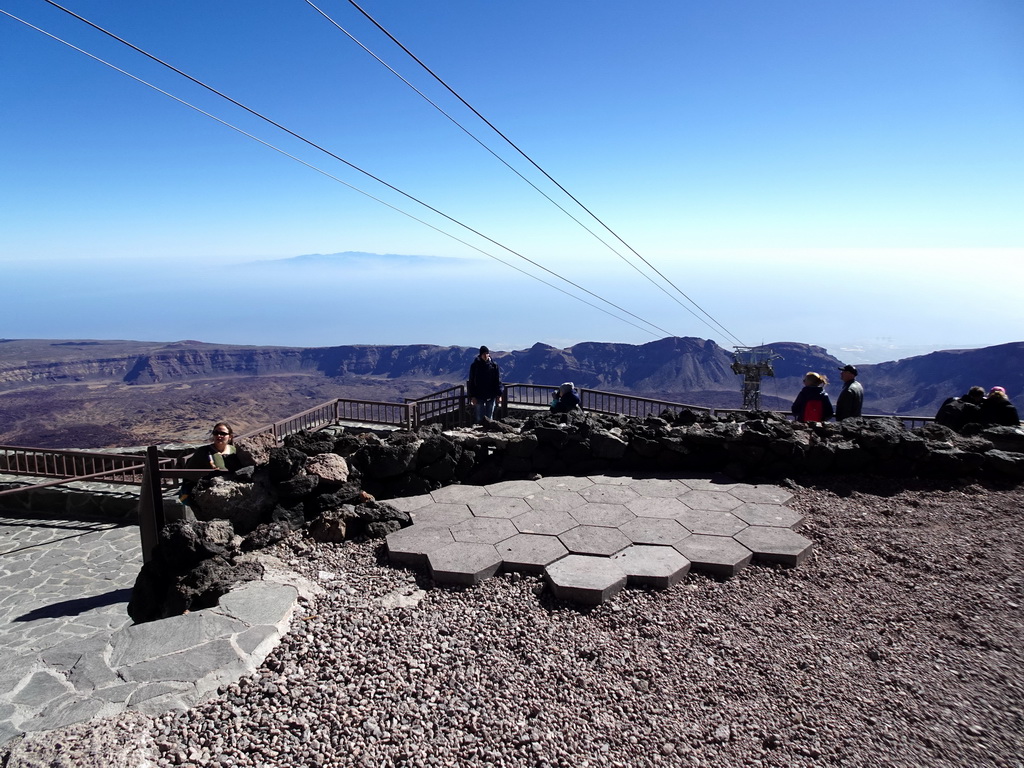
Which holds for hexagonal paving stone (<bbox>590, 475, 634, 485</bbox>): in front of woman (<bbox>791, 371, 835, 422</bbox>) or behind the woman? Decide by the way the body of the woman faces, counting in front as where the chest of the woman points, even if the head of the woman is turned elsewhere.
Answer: behind

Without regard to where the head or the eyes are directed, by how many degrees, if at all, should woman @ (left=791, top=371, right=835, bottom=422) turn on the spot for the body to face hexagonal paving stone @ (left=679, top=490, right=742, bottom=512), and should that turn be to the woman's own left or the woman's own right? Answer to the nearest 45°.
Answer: approximately 180°

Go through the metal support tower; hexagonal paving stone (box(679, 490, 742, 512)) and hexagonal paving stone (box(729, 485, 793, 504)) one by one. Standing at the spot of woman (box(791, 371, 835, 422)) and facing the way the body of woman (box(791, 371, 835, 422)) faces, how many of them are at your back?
2

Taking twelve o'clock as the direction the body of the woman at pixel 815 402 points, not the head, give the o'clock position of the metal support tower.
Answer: The metal support tower is roughly at 12 o'clock from the woman.

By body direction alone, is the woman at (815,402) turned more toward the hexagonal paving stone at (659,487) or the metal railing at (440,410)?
the metal railing

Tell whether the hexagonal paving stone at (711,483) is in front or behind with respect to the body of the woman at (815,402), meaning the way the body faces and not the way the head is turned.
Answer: behind

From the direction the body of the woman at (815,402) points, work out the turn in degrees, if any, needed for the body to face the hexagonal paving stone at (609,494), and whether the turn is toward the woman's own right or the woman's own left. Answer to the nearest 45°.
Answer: approximately 135° to the woman's own left

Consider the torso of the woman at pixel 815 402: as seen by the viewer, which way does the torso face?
away from the camera

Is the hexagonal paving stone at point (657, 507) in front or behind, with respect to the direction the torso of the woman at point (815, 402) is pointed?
behind
